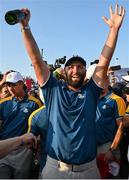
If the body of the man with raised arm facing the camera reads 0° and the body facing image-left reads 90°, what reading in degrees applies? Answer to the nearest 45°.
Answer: approximately 0°
